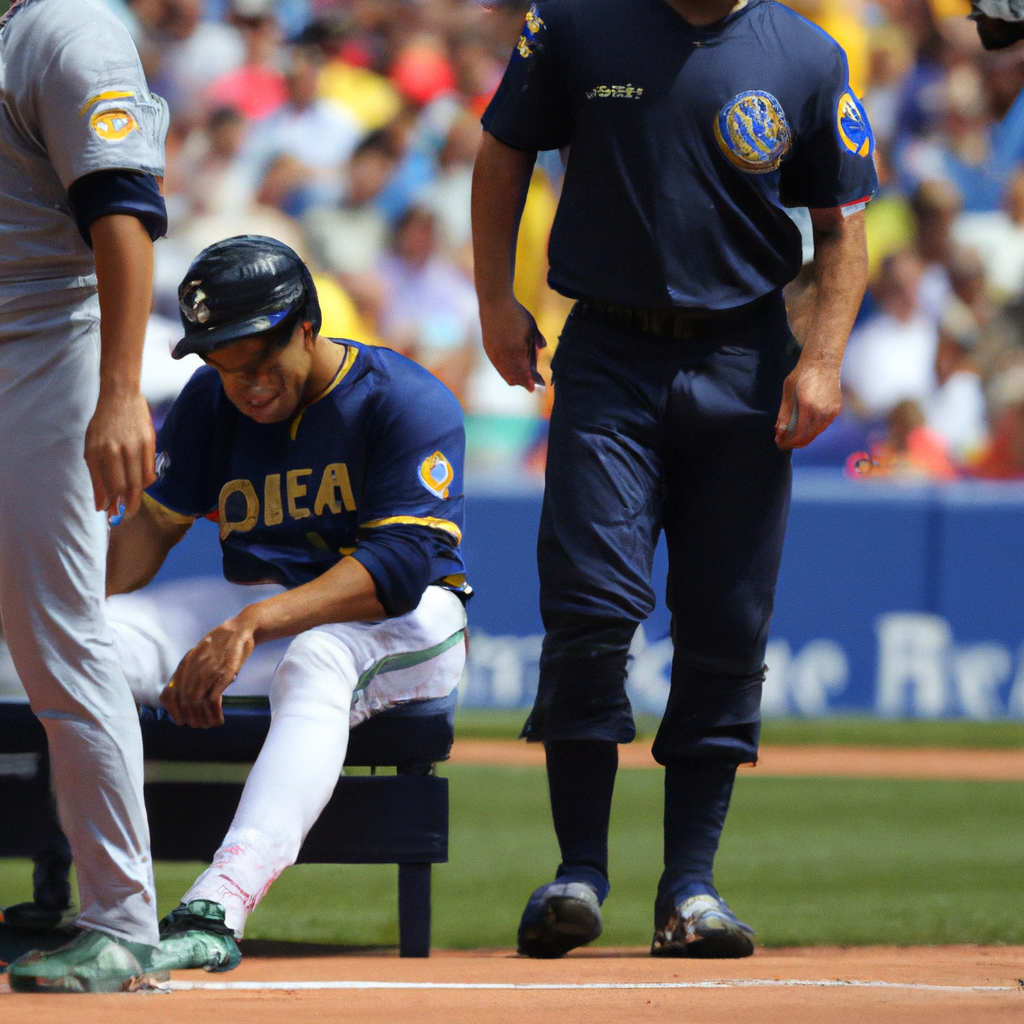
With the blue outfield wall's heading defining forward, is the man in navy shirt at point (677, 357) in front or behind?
in front

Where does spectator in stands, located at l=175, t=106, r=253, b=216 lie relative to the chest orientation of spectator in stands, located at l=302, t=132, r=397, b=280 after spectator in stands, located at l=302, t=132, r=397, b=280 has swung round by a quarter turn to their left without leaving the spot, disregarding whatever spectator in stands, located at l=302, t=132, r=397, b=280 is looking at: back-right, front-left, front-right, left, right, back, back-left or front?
back

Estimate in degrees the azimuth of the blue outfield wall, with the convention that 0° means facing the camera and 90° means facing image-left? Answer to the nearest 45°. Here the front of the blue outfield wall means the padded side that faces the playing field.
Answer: approximately 0°

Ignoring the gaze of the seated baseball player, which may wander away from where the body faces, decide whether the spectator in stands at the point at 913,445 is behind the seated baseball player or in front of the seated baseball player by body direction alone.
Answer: behind

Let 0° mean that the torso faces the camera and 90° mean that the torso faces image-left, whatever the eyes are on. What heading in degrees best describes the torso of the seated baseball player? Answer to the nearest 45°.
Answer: approximately 45°

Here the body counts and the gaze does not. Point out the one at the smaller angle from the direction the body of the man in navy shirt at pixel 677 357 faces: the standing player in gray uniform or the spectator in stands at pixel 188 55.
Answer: the standing player in gray uniform

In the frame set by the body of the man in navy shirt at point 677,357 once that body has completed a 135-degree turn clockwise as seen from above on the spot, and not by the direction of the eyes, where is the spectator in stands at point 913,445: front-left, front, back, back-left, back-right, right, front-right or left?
front-right
